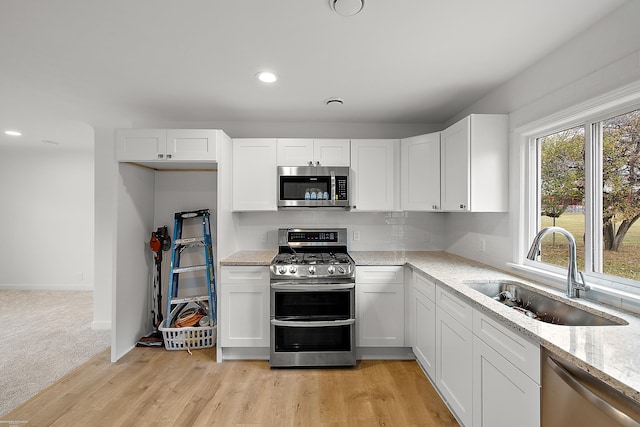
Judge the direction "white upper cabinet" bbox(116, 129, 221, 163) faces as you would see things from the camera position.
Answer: facing the viewer

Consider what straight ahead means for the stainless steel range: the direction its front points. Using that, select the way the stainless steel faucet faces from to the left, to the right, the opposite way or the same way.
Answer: to the right

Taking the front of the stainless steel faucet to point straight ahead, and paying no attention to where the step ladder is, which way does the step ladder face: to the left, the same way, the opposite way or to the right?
to the left

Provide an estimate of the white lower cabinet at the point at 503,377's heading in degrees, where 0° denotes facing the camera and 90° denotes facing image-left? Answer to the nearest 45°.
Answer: approximately 45°

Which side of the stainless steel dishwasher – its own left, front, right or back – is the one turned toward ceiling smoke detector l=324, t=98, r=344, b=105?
right

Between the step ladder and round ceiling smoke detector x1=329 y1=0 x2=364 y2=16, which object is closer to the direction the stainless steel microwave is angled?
the round ceiling smoke detector

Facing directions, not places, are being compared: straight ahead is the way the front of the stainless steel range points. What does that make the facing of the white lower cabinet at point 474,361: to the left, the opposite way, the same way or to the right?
to the right

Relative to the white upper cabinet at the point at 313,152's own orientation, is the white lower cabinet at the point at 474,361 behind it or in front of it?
in front

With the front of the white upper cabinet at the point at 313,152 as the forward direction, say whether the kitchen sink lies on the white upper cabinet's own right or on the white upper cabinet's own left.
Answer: on the white upper cabinet's own left

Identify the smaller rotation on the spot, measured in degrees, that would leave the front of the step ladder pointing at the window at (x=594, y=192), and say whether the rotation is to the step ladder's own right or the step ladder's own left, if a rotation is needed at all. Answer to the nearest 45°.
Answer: approximately 45° to the step ladder's own left

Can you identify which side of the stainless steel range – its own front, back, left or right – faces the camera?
front

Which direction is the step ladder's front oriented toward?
toward the camera

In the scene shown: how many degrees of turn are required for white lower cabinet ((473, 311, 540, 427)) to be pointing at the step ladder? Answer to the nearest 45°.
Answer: approximately 45° to its right

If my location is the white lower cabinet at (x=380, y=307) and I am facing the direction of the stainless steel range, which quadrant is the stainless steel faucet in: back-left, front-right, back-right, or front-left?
back-left

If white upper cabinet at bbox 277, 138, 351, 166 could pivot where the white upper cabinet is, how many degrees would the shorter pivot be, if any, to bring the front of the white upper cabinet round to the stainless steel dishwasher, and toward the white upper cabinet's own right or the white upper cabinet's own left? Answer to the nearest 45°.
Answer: approximately 45° to the white upper cabinet's own left

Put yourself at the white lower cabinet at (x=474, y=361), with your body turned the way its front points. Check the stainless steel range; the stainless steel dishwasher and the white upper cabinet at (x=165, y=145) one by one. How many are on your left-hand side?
1

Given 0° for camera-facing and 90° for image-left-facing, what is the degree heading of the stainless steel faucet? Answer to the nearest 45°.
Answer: approximately 45°

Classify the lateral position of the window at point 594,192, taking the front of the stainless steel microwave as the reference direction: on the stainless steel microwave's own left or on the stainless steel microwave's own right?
on the stainless steel microwave's own left

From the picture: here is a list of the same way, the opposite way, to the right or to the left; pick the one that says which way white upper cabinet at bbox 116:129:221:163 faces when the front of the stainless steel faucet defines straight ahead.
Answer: to the left
